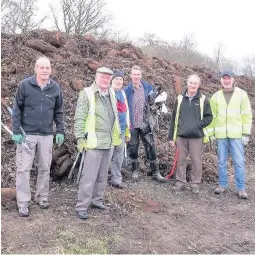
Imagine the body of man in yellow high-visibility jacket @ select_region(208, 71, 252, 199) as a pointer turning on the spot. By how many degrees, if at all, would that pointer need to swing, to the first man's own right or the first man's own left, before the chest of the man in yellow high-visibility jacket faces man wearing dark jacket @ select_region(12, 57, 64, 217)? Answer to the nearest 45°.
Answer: approximately 45° to the first man's own right

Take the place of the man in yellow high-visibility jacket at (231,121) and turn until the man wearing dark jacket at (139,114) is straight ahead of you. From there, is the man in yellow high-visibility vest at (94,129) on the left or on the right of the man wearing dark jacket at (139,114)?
left

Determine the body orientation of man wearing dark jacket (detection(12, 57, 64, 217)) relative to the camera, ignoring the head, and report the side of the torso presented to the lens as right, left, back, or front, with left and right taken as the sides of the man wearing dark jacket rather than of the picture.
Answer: front

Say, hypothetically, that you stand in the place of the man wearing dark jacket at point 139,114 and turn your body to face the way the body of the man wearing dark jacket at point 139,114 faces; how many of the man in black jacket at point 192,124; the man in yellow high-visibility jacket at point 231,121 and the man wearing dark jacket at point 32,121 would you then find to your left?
2

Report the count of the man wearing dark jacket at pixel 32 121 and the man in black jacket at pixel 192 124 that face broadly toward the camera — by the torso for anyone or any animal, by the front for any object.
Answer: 2

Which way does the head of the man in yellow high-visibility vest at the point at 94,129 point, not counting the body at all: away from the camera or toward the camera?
toward the camera

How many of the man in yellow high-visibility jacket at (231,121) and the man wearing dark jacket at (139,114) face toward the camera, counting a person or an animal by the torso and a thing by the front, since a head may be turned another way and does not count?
2

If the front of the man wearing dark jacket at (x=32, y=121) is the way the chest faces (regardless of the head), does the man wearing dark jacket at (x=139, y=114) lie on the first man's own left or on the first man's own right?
on the first man's own left

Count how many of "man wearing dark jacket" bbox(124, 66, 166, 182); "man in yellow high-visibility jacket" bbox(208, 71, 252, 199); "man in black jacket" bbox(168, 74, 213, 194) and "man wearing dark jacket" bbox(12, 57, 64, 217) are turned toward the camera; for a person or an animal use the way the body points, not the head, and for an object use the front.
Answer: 4

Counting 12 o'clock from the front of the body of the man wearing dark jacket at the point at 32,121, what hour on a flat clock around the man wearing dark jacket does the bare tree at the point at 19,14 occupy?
The bare tree is roughly at 6 o'clock from the man wearing dark jacket.

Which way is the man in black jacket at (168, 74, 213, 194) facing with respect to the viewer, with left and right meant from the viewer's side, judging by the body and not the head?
facing the viewer

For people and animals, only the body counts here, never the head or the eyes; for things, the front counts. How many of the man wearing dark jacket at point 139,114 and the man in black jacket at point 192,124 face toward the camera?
2

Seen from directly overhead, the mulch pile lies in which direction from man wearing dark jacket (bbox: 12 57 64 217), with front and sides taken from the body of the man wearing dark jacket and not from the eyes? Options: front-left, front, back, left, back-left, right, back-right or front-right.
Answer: back
